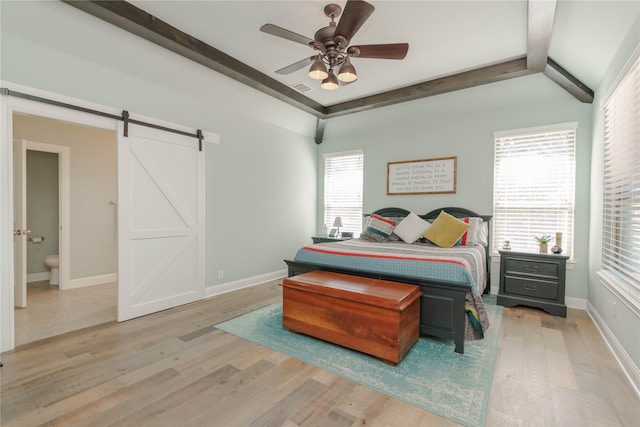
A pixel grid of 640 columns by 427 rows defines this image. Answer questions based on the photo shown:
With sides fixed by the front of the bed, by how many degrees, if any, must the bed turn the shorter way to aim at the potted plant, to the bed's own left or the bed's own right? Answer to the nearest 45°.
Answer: approximately 180°

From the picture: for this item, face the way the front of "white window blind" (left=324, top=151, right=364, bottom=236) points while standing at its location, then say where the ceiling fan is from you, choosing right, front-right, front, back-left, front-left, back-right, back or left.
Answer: front-left

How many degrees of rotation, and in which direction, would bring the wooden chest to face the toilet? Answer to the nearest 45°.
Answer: approximately 45° to its right

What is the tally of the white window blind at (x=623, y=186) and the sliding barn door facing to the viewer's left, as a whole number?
1

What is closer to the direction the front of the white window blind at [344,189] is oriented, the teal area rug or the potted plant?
the teal area rug

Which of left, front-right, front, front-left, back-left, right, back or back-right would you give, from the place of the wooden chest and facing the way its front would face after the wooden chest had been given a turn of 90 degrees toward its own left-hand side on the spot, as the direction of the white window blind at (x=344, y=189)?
back-left

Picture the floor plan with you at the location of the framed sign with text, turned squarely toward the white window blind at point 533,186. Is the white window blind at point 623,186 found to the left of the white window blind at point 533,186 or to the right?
right

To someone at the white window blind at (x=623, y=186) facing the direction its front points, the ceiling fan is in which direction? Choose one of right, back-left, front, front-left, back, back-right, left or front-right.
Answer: front-left

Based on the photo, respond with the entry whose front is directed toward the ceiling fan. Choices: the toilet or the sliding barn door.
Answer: the sliding barn door

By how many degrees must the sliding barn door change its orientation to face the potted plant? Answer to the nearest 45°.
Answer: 0° — it already faces it

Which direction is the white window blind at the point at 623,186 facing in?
to the viewer's left
